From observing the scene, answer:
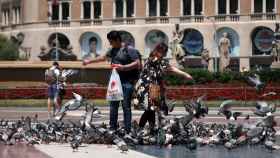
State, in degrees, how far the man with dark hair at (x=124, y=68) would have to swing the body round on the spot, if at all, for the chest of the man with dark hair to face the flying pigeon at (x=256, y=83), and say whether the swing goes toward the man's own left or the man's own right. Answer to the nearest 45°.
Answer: approximately 135° to the man's own left

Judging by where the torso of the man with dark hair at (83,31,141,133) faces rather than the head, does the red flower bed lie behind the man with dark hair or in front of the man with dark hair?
behind

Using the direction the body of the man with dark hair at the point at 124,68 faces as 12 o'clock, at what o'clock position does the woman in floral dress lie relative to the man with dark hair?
The woman in floral dress is roughly at 8 o'clock from the man with dark hair.

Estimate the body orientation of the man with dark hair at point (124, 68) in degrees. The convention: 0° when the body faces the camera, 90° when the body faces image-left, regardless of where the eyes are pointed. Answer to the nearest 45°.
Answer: approximately 45°
